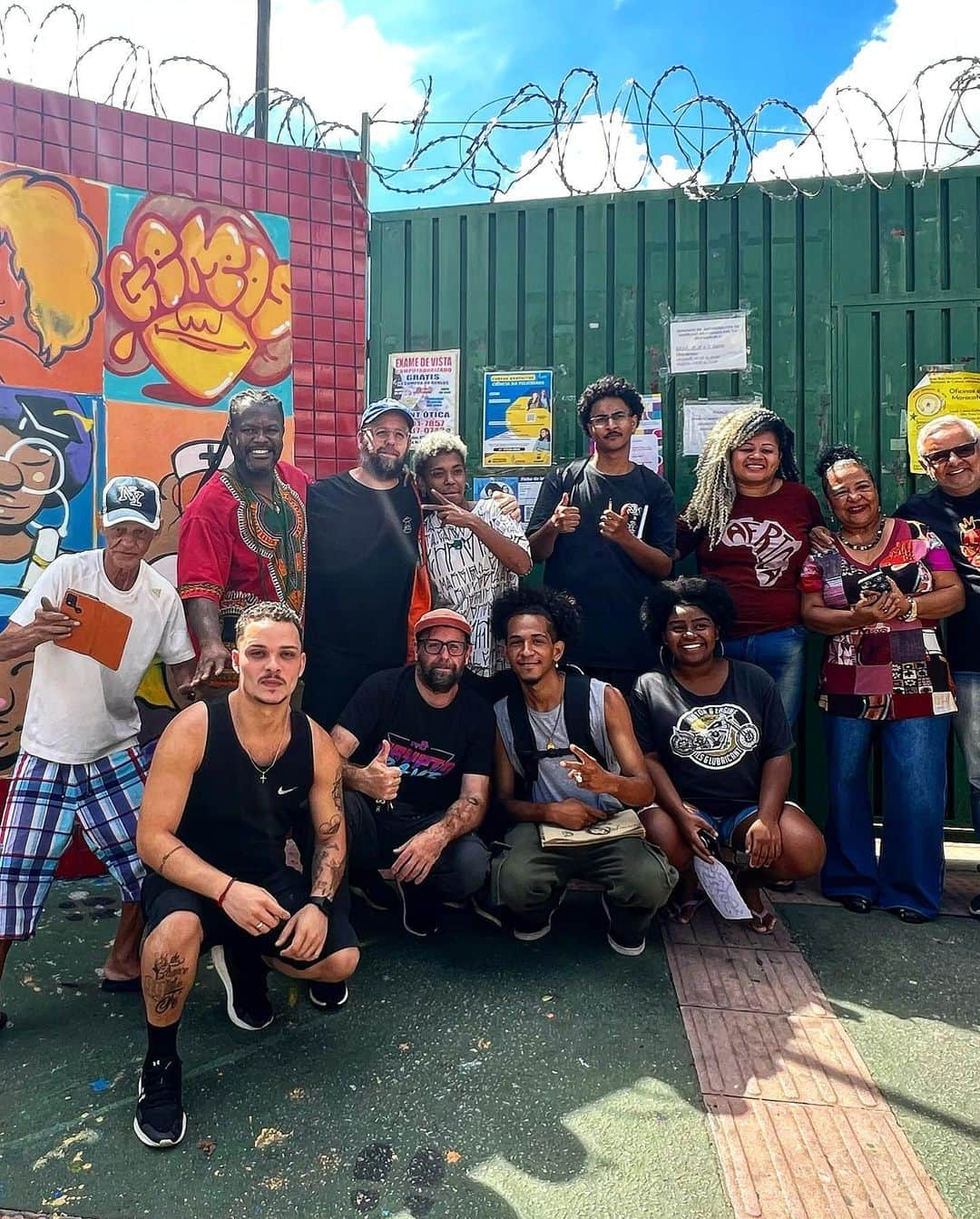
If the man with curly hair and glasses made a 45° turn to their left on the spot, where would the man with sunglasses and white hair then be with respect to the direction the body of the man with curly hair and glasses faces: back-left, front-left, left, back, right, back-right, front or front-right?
front-left

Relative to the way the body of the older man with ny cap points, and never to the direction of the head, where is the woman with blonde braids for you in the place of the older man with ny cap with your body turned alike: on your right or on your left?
on your left

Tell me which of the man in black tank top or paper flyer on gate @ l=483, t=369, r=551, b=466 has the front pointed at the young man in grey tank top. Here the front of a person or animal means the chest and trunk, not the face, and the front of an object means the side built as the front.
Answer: the paper flyer on gate

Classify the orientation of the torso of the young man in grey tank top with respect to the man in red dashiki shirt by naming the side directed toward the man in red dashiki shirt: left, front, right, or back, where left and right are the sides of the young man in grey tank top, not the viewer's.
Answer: right

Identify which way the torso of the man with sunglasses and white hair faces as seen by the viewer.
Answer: toward the camera

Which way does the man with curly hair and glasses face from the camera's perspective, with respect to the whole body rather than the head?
toward the camera

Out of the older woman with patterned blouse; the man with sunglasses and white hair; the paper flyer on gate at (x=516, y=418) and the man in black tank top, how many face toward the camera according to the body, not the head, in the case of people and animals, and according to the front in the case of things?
4
